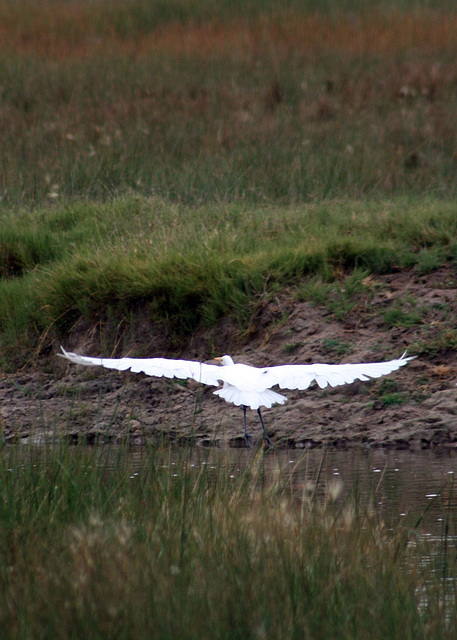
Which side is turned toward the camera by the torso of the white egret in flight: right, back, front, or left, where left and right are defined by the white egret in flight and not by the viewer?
back
